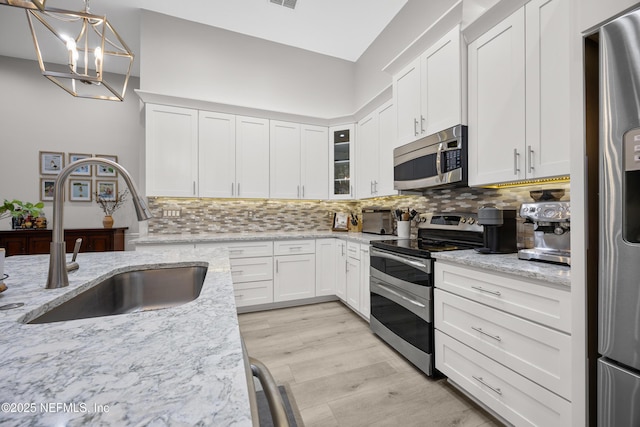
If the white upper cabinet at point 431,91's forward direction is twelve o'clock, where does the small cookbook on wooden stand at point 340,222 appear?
The small cookbook on wooden stand is roughly at 3 o'clock from the white upper cabinet.

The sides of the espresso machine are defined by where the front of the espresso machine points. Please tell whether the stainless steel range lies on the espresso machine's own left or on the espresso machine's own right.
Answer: on the espresso machine's own right

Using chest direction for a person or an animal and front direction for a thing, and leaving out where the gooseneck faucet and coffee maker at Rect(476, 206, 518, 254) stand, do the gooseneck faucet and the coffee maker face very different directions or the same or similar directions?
very different directions

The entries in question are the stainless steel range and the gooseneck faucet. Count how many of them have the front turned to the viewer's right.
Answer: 1

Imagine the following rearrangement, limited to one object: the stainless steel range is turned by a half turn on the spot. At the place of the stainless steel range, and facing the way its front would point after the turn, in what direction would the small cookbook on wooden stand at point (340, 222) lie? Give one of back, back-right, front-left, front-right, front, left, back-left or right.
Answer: left

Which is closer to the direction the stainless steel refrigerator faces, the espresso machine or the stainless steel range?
the stainless steel range

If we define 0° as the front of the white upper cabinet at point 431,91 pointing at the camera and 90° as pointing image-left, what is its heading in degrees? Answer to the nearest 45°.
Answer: approximately 45°

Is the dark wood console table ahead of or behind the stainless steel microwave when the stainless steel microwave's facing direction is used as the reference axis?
ahead

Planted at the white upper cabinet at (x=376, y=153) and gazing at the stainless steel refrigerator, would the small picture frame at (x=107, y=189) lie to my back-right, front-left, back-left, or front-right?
back-right

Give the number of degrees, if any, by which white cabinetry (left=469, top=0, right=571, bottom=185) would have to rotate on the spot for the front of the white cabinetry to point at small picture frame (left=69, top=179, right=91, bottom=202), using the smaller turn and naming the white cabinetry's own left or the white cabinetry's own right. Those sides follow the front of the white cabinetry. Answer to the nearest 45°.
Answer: approximately 45° to the white cabinetry's own right

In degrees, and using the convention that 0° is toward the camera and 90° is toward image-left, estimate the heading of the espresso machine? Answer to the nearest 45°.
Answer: approximately 45°

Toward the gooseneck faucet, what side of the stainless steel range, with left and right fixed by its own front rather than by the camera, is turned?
front

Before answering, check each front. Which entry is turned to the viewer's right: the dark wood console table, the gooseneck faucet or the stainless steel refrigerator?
the gooseneck faucet

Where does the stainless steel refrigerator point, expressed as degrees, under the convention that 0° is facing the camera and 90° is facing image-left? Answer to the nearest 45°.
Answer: approximately 45°

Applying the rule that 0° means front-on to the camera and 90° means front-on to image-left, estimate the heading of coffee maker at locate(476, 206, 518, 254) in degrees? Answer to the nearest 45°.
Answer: approximately 45°
